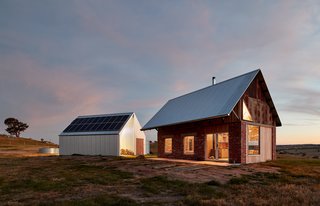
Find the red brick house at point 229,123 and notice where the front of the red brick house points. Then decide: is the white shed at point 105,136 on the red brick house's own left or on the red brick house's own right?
on the red brick house's own right

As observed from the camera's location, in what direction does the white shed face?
facing the viewer and to the right of the viewer

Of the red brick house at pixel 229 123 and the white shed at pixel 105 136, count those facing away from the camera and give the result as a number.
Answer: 0

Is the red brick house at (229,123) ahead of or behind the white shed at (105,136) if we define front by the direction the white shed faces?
ahead
